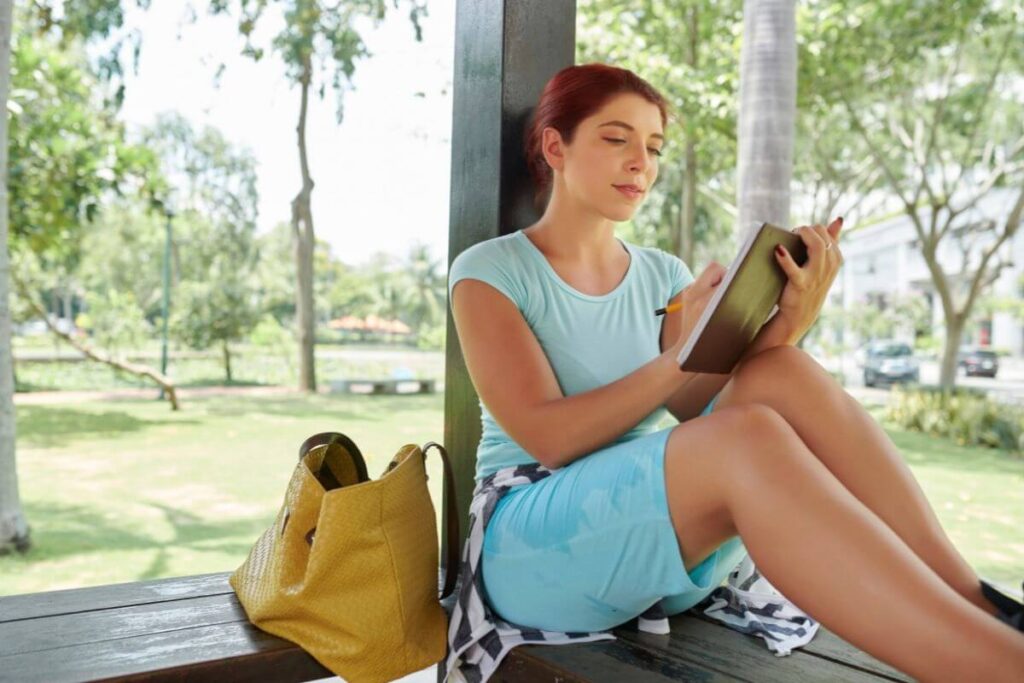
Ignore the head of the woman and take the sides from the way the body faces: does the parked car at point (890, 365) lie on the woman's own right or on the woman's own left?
on the woman's own left

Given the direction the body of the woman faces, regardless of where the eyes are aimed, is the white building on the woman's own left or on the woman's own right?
on the woman's own left

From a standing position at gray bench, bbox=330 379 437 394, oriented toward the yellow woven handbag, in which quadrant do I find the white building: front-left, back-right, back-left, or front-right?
back-left

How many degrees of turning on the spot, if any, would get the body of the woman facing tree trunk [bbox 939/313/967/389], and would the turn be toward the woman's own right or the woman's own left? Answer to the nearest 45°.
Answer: approximately 135° to the woman's own left

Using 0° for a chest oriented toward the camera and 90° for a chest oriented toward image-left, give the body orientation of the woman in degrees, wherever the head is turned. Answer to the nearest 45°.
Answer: approximately 315°

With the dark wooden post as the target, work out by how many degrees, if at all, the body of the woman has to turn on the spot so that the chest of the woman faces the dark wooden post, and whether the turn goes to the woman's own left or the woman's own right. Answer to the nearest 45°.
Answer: approximately 180°

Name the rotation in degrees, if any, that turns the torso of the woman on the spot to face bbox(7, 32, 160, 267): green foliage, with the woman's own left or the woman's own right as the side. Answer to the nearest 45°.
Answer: approximately 180°

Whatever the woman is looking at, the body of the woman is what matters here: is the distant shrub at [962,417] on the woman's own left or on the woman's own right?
on the woman's own left

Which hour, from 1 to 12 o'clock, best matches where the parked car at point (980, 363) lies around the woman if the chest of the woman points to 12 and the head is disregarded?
The parked car is roughly at 8 o'clock from the woman.

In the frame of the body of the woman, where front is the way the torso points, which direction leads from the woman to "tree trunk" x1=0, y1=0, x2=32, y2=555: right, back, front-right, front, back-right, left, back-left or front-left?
back
